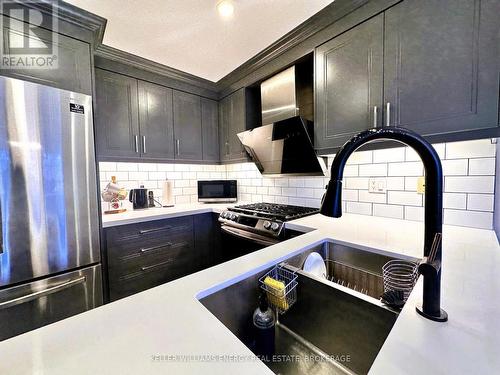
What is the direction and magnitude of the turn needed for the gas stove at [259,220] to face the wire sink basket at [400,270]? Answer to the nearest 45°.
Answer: approximately 90° to its left

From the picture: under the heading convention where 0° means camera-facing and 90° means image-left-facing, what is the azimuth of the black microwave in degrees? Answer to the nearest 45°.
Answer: approximately 0°

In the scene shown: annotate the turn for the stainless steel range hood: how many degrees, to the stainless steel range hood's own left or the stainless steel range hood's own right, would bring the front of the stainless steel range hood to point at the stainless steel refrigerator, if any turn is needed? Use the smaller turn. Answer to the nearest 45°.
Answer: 0° — it already faces it

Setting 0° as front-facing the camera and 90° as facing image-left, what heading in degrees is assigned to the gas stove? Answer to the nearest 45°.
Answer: approximately 45°

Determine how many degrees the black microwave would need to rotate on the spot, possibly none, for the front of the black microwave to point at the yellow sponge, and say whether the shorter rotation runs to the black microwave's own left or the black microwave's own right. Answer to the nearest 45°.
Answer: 0° — it already faces it

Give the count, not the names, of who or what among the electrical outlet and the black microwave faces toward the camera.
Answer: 2

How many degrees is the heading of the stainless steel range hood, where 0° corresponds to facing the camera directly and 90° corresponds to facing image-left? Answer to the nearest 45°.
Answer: approximately 45°

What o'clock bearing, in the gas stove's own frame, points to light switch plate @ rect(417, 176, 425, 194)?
The light switch plate is roughly at 8 o'clock from the gas stove.
